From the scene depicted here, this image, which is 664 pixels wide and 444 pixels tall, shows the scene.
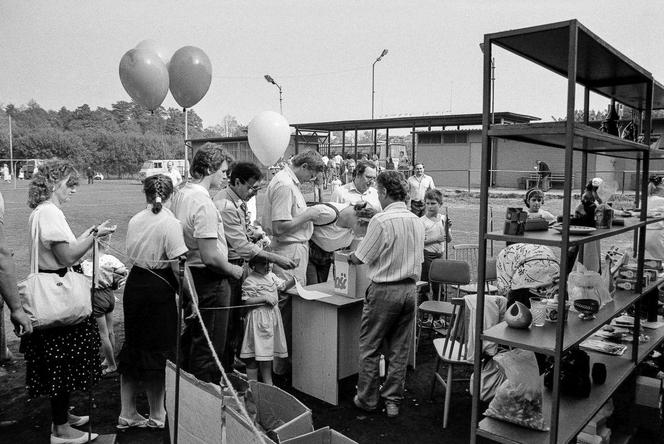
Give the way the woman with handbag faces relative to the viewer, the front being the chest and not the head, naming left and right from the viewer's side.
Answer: facing to the right of the viewer

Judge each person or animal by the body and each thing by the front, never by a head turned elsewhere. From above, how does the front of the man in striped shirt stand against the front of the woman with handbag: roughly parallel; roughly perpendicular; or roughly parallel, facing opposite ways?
roughly perpendicular

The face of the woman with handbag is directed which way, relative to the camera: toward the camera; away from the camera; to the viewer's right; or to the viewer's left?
to the viewer's right

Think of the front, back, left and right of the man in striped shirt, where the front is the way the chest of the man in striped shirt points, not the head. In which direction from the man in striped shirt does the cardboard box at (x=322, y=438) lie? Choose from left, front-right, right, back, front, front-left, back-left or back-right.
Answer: back-left

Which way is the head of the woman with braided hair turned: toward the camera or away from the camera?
away from the camera

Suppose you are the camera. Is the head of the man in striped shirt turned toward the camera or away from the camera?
away from the camera

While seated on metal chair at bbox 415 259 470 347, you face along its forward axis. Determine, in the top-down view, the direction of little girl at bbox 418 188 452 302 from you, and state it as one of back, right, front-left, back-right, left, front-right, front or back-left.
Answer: back-right

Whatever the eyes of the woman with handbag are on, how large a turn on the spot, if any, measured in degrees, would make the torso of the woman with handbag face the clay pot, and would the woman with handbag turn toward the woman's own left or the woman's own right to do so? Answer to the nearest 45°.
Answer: approximately 45° to the woman's own right

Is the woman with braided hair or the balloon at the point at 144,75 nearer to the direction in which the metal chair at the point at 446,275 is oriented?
the woman with braided hair
